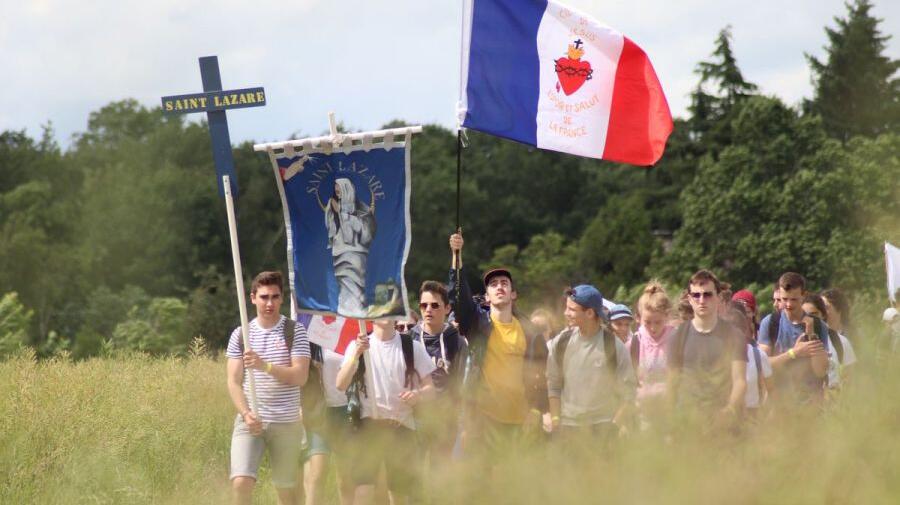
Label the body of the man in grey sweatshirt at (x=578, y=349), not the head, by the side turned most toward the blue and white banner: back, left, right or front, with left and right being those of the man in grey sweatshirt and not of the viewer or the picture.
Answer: right

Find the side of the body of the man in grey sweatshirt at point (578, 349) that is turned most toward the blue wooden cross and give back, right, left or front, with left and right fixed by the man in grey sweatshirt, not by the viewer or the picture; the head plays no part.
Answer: right

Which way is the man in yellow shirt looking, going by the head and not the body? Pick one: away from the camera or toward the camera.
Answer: toward the camera

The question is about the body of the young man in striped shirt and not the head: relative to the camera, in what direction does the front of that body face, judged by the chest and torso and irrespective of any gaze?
toward the camera

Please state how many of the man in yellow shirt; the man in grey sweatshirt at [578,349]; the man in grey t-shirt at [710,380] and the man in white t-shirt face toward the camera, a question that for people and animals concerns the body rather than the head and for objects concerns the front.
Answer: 4

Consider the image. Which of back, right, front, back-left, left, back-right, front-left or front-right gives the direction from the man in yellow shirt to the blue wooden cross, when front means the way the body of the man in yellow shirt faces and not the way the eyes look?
right

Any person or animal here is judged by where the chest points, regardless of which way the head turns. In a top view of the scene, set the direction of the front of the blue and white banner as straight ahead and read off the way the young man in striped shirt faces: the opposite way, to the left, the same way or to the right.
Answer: the same way

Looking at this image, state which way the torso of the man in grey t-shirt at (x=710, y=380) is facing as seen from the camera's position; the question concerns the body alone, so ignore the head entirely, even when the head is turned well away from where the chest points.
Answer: toward the camera

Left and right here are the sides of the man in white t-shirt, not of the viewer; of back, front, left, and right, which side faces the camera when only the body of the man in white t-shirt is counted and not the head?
front

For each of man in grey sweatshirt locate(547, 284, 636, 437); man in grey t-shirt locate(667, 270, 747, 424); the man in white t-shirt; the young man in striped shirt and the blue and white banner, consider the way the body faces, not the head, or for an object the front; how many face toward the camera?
5

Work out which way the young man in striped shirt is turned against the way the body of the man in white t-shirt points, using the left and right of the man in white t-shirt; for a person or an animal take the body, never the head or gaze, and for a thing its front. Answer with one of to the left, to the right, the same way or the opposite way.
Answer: the same way

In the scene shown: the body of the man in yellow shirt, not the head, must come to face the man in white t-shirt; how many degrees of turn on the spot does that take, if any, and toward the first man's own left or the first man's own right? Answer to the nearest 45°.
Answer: approximately 90° to the first man's own right

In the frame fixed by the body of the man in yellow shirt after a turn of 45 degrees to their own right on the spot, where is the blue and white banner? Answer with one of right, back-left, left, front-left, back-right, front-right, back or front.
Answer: front-right

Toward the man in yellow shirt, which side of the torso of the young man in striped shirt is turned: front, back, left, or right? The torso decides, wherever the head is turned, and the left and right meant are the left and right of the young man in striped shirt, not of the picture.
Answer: left

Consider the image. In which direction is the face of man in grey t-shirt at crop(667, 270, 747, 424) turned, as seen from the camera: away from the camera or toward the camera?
toward the camera
